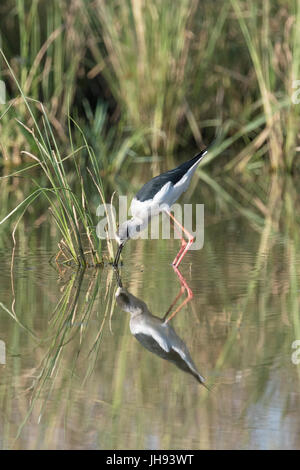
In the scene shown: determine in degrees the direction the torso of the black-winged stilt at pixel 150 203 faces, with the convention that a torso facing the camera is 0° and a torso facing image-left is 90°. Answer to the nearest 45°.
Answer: approximately 90°
